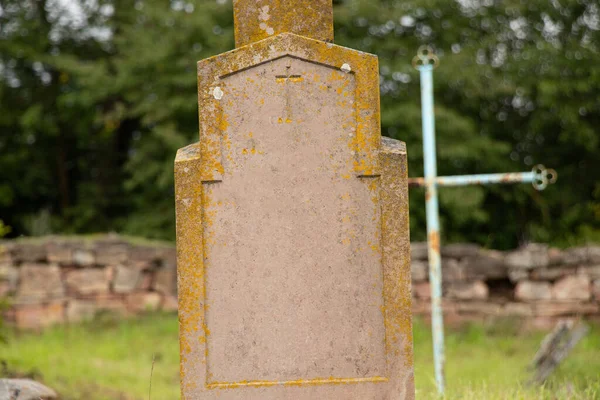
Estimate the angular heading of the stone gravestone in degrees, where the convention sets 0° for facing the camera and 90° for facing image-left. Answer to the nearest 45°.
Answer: approximately 0°

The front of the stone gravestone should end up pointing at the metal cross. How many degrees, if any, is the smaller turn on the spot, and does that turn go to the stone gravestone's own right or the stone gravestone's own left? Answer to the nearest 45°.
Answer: approximately 135° to the stone gravestone's own left
